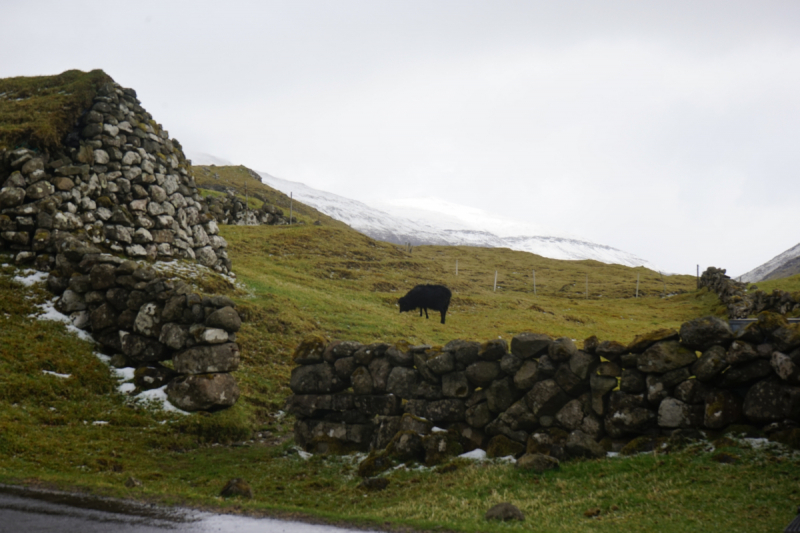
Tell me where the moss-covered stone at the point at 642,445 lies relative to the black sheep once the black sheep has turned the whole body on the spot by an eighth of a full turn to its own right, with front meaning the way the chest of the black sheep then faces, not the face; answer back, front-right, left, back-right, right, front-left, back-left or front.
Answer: back-left

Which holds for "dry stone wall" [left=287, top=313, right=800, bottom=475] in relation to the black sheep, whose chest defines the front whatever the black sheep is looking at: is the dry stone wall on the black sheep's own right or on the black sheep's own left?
on the black sheep's own left

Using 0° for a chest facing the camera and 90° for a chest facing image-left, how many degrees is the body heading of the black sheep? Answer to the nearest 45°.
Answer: approximately 90°

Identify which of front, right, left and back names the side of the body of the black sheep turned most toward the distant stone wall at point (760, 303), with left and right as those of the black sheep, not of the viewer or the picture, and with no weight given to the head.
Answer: back

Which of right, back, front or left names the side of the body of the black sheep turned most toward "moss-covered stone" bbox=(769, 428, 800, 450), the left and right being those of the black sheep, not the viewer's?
left

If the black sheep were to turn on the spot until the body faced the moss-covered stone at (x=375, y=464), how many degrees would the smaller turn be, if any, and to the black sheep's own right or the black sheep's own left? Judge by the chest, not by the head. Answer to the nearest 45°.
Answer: approximately 90° to the black sheep's own left

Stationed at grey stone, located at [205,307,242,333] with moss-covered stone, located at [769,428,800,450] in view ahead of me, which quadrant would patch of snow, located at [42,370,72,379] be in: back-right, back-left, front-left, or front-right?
back-right
